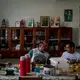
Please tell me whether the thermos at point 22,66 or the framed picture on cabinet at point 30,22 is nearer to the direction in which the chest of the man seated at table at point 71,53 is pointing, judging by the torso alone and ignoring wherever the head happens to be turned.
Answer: the thermos

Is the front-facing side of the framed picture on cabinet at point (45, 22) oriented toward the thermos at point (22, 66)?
yes

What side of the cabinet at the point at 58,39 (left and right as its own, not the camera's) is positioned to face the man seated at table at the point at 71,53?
front

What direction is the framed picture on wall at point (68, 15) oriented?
toward the camera

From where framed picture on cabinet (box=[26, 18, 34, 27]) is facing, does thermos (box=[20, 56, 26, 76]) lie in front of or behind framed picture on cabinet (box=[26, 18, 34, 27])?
in front

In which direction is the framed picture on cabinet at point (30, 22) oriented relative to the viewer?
toward the camera

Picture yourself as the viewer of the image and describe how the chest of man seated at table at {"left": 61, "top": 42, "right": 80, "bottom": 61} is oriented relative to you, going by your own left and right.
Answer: facing the viewer and to the left of the viewer

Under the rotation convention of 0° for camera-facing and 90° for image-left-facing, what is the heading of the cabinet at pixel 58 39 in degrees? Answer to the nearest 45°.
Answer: approximately 0°

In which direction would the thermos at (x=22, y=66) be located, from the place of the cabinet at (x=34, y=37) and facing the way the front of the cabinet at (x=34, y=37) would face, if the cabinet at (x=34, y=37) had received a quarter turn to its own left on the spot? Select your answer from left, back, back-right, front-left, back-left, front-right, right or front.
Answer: right

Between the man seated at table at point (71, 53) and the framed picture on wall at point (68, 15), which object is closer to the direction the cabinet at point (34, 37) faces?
the man seated at table
